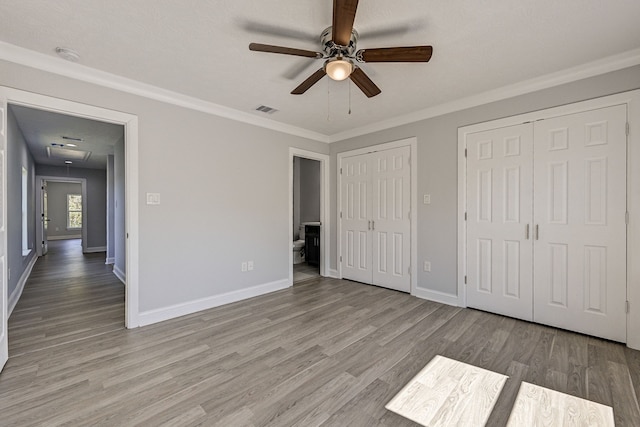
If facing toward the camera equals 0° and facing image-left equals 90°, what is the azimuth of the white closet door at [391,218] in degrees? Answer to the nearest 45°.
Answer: approximately 45°

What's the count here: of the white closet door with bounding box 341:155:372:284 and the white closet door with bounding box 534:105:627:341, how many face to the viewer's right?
0

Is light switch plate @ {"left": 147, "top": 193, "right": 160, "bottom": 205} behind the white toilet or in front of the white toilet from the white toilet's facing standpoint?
in front

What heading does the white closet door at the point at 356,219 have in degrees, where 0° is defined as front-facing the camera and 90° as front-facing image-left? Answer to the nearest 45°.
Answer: approximately 45°

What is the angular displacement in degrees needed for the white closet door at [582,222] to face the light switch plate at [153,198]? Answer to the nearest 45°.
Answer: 0° — it already faces it

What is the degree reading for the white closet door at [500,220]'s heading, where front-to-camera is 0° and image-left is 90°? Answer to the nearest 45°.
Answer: approximately 45°

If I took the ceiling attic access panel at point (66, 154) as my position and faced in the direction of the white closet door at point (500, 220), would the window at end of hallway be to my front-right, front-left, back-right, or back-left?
back-left

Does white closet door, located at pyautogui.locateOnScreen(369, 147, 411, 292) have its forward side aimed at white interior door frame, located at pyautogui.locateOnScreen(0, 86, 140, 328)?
yes

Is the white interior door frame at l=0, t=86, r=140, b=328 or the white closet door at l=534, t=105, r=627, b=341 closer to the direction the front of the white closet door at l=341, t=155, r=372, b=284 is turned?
the white interior door frame

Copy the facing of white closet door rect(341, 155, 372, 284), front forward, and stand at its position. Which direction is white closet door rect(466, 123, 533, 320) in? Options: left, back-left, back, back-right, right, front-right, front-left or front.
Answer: left

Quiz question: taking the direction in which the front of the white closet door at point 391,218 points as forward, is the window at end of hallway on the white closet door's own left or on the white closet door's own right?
on the white closet door's own right
